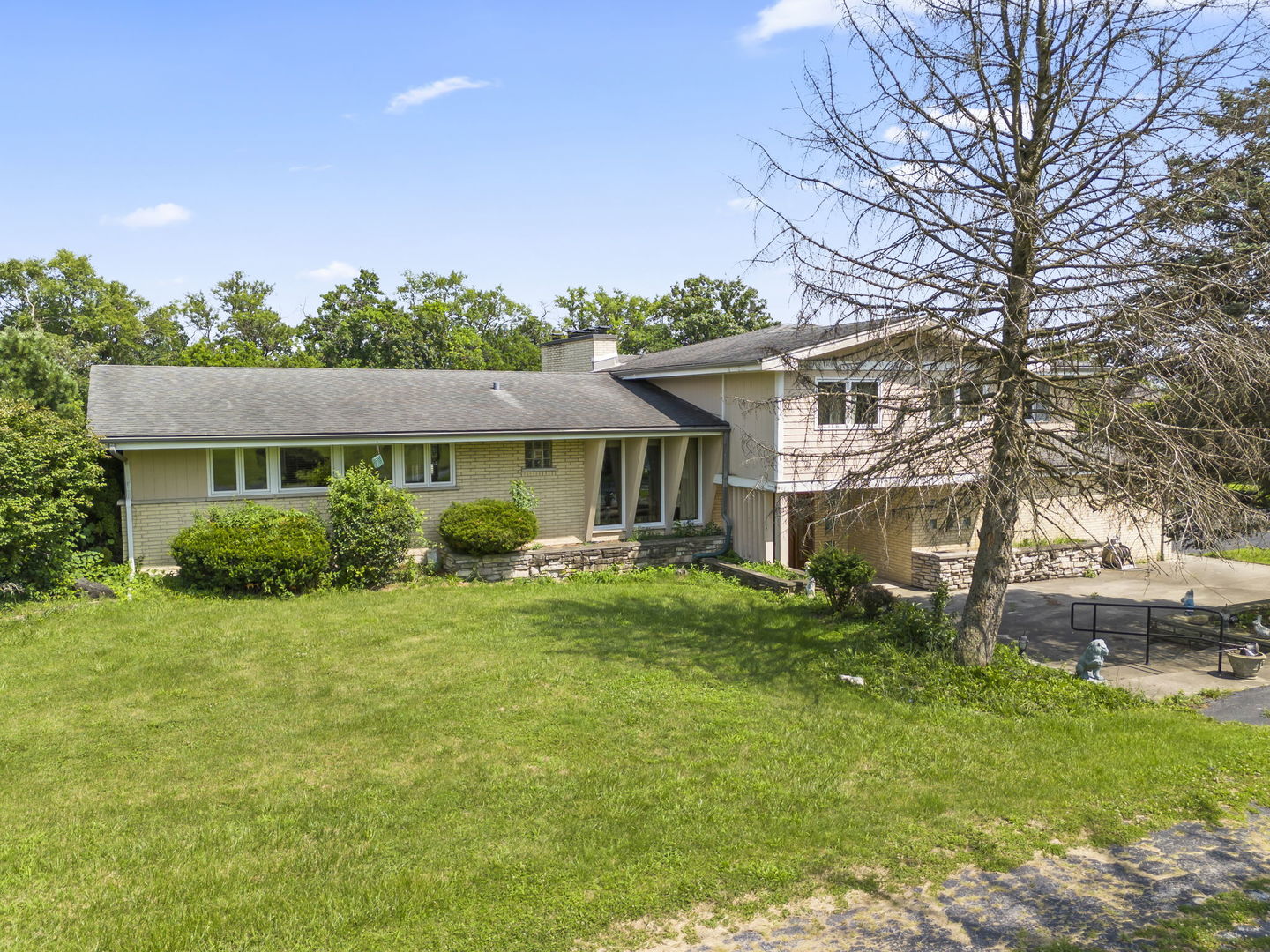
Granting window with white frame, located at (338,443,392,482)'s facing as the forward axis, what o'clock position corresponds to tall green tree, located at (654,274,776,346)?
The tall green tree is roughly at 7 o'clock from the window with white frame.

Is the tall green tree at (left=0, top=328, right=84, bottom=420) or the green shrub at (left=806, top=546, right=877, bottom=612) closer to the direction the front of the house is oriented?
the green shrub

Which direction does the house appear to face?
toward the camera

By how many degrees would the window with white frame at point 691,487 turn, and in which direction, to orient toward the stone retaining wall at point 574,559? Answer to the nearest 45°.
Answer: approximately 45° to its right

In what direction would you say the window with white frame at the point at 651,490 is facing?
toward the camera

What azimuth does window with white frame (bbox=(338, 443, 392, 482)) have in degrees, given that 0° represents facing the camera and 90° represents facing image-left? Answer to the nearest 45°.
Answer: approximately 0°

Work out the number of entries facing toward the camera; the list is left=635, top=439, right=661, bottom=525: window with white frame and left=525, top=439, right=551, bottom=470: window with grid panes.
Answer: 2

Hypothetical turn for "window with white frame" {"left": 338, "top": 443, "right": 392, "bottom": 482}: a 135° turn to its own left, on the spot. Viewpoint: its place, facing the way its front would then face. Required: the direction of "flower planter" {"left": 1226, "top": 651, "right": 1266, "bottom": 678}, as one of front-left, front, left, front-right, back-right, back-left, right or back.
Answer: right

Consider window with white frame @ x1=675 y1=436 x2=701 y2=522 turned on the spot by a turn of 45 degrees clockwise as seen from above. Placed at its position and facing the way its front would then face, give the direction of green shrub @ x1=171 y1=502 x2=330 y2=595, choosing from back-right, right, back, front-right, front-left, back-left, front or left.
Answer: front
